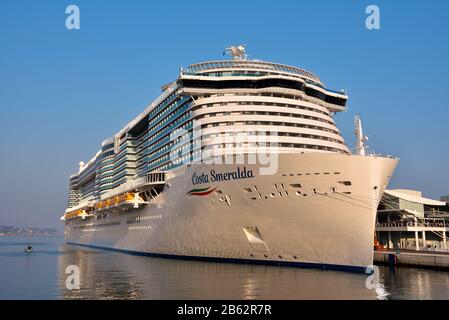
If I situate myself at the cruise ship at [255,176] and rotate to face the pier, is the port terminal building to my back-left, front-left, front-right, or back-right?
front-left

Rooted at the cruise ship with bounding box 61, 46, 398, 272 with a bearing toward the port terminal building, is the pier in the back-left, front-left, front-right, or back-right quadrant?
front-right

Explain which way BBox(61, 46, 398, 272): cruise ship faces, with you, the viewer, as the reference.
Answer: facing the viewer and to the right of the viewer

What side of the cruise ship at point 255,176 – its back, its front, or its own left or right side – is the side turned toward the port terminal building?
left
